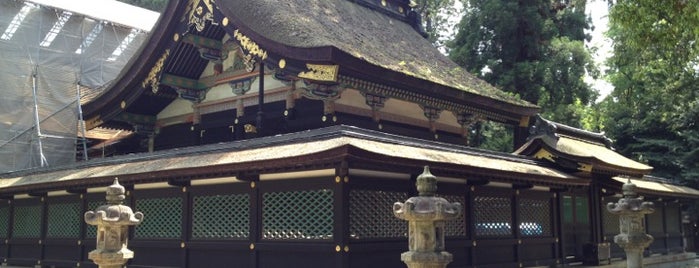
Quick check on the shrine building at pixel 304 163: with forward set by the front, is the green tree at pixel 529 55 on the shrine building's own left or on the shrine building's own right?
on the shrine building's own left

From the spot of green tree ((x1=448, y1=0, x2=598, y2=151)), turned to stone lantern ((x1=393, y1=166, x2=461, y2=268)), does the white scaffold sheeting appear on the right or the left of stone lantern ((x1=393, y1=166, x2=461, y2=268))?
right
